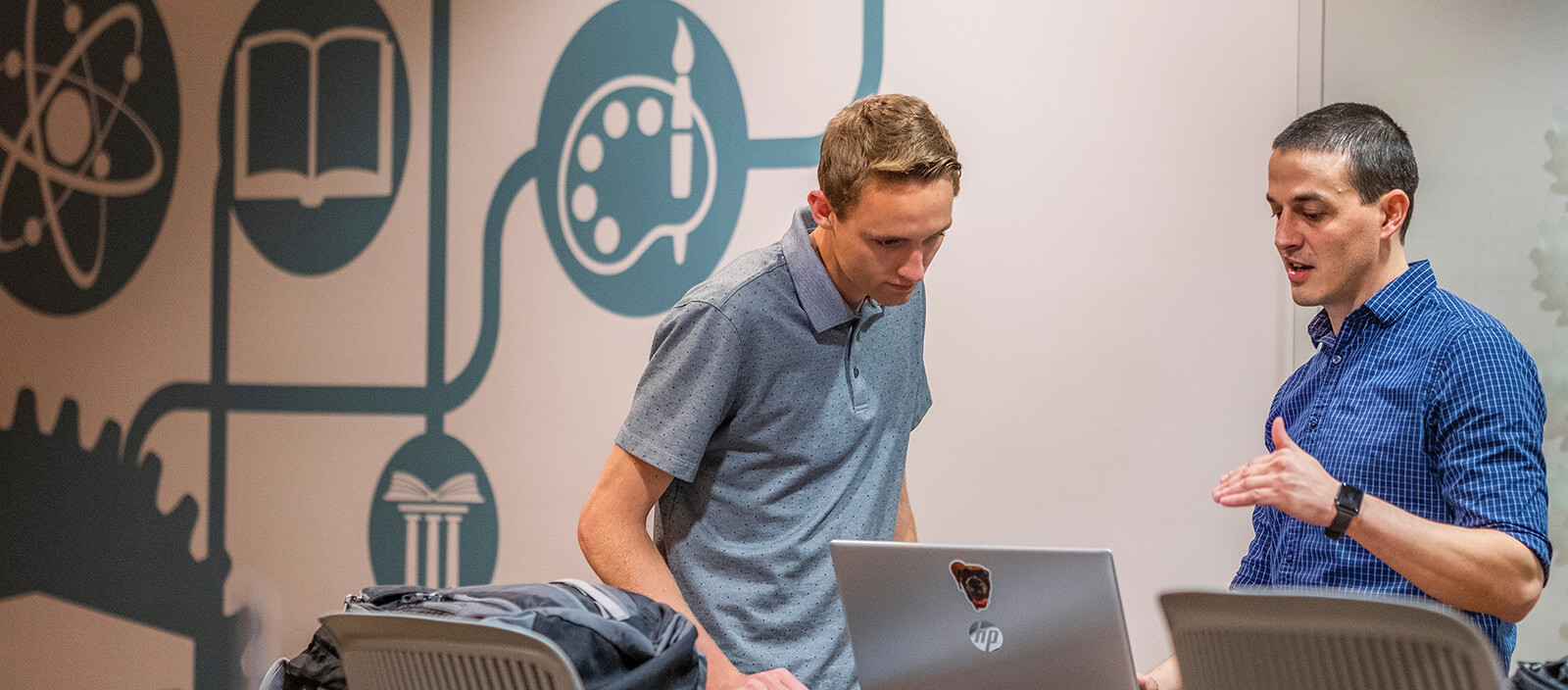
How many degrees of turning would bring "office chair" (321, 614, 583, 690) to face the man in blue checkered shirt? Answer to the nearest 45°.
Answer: approximately 45° to its right

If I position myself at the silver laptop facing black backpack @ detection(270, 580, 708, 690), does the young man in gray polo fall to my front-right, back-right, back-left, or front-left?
front-right

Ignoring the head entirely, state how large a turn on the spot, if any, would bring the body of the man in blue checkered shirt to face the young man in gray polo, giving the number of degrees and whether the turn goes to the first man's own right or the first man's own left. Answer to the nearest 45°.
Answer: approximately 45° to the first man's own right

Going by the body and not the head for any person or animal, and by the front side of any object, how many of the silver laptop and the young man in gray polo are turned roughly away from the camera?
1

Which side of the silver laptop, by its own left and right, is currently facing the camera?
back

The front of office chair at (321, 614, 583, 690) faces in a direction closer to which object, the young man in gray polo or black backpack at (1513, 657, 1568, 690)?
the young man in gray polo

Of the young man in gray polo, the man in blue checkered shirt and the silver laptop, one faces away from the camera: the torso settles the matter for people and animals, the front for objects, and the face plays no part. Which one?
the silver laptop

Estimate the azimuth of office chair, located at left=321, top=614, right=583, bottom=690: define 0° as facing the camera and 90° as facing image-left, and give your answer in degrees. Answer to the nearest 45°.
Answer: approximately 225°

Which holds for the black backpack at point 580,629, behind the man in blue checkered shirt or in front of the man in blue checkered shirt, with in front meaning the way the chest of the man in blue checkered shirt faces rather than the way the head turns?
in front

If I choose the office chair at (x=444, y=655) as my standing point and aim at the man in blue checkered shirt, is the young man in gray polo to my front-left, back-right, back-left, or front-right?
front-left

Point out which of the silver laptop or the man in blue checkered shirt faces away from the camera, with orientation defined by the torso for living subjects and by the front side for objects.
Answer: the silver laptop

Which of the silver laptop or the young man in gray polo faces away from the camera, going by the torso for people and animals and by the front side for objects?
the silver laptop

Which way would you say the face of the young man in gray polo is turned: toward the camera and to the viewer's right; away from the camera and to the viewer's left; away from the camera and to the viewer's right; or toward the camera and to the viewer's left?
toward the camera and to the viewer's right

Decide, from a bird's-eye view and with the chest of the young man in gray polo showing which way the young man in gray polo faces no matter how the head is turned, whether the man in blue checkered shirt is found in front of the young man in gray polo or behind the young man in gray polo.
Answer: in front
